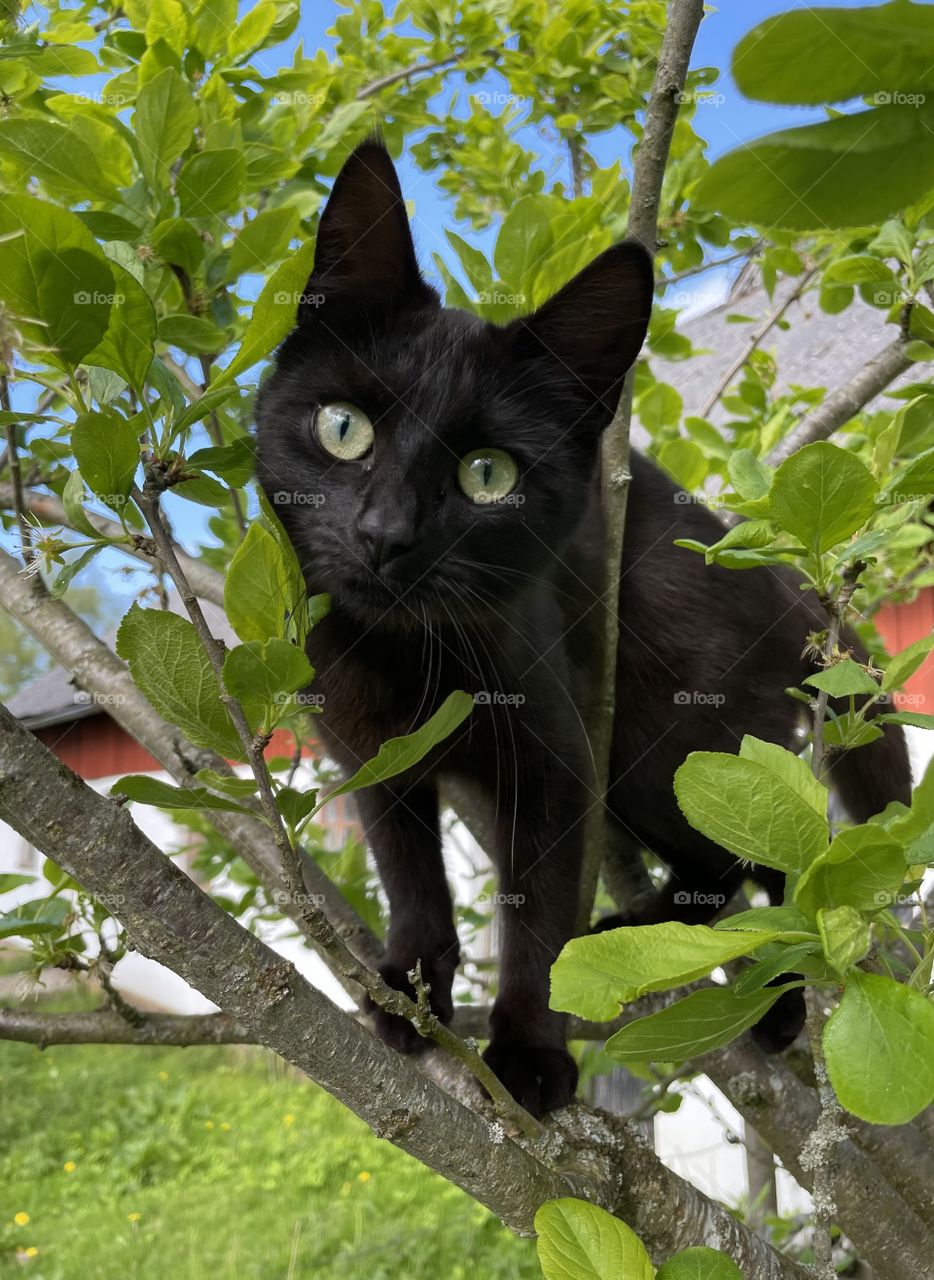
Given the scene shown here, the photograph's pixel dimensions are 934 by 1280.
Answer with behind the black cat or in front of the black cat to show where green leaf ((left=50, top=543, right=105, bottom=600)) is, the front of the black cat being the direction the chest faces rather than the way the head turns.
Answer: in front

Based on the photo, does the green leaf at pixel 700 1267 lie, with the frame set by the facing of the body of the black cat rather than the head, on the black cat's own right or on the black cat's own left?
on the black cat's own left

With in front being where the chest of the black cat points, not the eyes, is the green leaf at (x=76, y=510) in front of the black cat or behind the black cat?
in front

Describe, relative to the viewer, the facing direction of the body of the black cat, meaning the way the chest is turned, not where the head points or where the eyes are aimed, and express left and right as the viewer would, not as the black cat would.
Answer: facing the viewer and to the left of the viewer

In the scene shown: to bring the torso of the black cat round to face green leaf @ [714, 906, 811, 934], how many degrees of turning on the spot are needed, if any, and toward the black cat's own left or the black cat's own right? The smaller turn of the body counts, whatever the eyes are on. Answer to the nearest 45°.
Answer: approximately 45° to the black cat's own left
